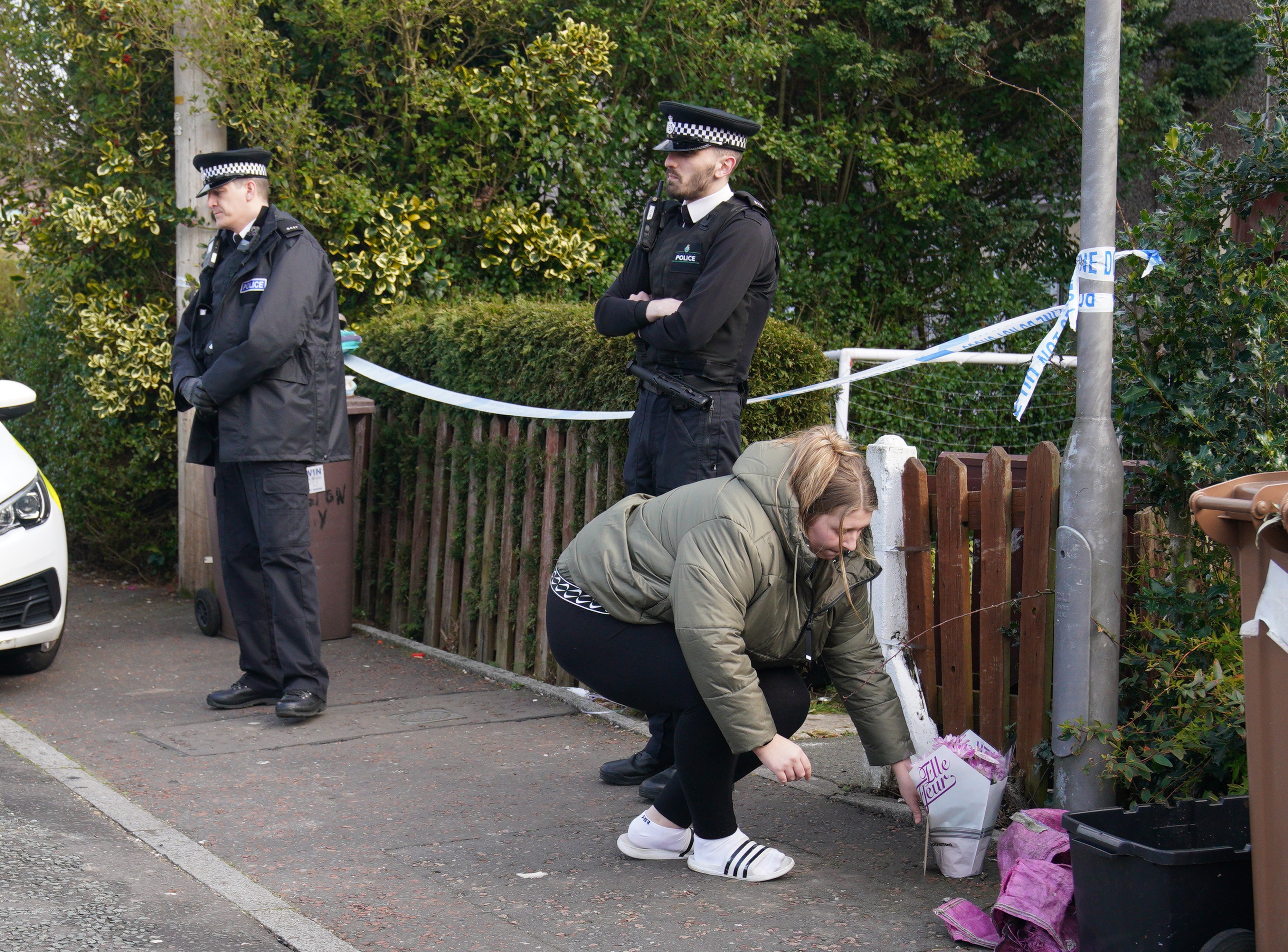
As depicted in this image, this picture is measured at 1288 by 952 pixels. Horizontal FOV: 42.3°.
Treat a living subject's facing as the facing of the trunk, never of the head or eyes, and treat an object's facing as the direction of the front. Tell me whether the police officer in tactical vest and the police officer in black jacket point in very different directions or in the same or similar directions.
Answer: same or similar directions

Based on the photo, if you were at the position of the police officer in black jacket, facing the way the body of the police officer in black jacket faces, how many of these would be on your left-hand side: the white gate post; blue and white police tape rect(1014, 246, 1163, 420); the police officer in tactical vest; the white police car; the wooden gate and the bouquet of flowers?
5

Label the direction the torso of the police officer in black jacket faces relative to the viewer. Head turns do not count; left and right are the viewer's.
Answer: facing the viewer and to the left of the viewer

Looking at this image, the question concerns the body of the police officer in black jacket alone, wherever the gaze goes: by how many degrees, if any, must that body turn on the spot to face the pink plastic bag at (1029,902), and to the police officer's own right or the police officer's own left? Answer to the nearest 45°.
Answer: approximately 90° to the police officer's own left

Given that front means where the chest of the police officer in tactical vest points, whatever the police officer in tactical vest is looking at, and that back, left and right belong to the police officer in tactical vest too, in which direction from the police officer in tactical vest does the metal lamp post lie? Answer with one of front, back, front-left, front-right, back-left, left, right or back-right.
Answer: left

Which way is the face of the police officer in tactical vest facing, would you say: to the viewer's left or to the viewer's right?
to the viewer's left

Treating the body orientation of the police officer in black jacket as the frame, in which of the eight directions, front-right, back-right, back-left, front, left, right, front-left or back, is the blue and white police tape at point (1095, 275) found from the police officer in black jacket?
left

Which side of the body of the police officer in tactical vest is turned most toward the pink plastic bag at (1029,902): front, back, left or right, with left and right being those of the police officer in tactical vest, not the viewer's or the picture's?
left
